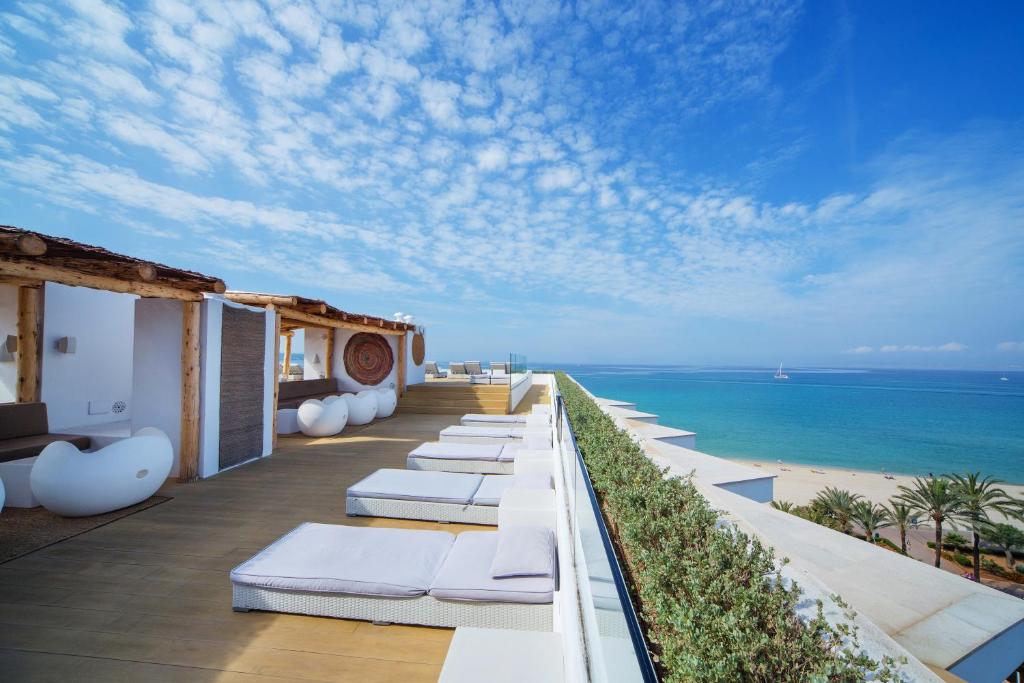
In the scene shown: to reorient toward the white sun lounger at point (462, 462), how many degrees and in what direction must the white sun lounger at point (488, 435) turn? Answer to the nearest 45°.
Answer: approximately 90° to its left

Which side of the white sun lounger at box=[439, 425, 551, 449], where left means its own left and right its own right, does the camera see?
left

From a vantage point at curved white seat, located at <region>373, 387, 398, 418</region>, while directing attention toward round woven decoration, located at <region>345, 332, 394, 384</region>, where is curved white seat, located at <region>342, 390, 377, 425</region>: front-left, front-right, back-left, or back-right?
back-left

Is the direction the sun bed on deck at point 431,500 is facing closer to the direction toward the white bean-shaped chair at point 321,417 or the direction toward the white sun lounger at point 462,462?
the white bean-shaped chair

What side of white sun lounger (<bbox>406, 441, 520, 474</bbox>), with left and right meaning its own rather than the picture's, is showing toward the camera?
left

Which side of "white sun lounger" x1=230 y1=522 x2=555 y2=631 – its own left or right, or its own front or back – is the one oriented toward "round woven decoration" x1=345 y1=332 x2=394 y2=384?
right

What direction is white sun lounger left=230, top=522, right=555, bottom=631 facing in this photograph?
to the viewer's left

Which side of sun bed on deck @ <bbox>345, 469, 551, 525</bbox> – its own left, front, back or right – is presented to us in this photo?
left

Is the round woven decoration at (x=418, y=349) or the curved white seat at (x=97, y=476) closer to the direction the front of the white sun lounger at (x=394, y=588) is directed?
the curved white seat
